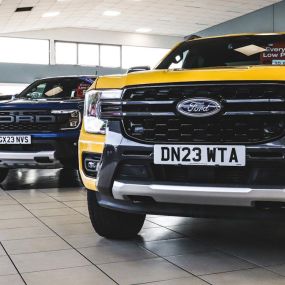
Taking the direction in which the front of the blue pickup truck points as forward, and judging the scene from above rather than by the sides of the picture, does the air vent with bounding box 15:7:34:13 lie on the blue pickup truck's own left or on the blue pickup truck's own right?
on the blue pickup truck's own right

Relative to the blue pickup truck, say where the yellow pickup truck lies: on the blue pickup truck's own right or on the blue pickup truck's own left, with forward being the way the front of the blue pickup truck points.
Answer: on the blue pickup truck's own left

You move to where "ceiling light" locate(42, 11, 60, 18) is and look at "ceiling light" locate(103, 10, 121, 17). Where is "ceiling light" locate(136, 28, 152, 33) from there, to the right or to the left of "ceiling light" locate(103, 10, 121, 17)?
left

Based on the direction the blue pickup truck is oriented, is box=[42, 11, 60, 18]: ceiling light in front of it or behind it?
behind

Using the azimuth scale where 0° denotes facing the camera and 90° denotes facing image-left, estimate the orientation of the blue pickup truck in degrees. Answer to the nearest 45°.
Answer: approximately 45°
